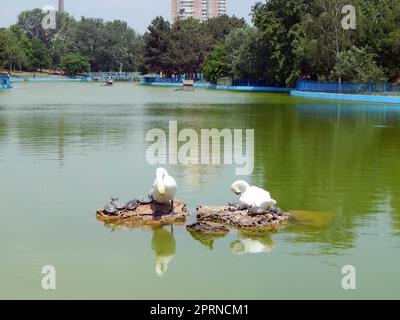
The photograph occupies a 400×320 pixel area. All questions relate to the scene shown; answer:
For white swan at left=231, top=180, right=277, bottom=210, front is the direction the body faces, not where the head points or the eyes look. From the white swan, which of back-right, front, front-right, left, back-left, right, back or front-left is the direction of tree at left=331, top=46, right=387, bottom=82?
right

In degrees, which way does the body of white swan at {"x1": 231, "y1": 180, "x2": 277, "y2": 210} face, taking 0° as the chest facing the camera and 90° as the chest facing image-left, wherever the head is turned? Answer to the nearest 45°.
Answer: approximately 90°

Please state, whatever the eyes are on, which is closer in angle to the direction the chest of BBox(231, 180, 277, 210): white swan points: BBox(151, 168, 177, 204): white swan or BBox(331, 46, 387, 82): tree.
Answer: the white swan

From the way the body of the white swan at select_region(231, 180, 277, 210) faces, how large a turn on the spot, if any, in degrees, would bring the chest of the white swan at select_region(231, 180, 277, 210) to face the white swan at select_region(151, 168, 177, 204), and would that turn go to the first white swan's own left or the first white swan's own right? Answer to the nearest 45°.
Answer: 0° — it already faces it
